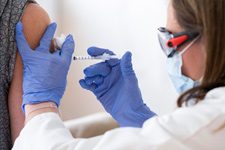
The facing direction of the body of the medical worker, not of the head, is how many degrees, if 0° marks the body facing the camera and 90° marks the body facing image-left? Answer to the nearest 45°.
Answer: approximately 90°

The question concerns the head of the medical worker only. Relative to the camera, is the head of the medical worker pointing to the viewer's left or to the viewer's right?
to the viewer's left
